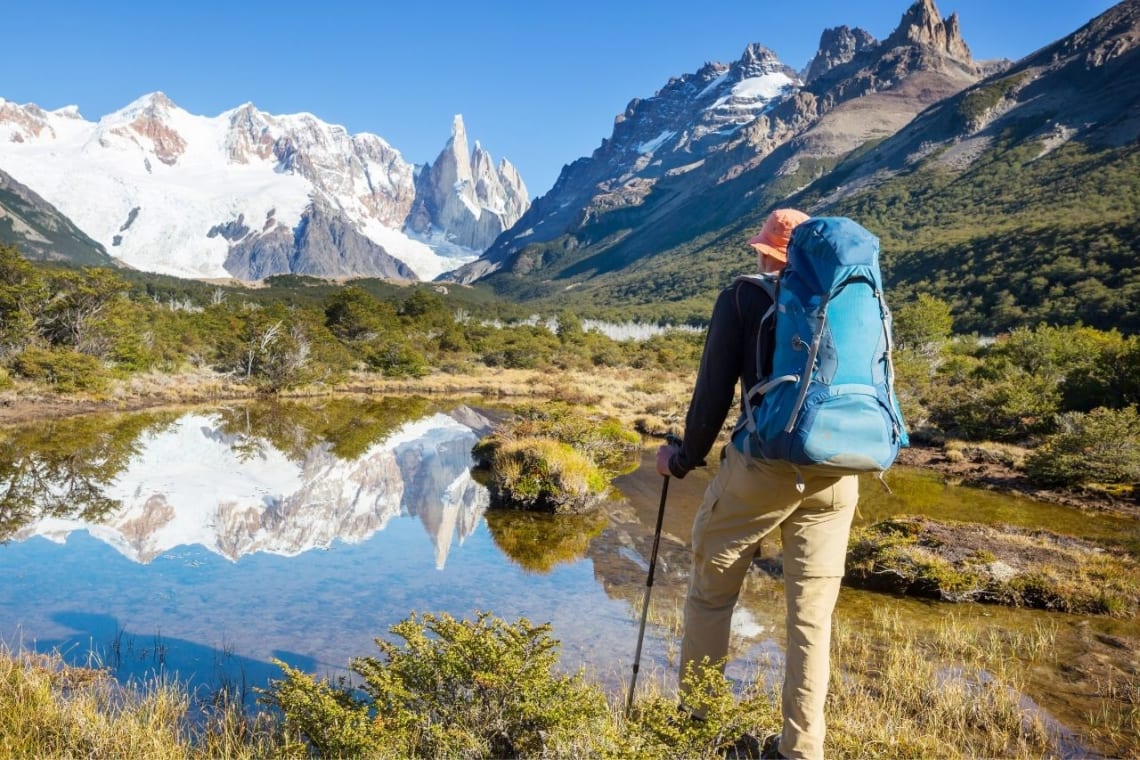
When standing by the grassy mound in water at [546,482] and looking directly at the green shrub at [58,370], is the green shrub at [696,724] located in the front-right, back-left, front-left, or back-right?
back-left

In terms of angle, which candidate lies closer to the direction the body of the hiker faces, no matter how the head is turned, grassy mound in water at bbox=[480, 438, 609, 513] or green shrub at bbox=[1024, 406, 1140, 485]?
the grassy mound in water

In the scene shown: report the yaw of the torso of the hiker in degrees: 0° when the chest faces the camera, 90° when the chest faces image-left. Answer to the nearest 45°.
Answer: approximately 135°

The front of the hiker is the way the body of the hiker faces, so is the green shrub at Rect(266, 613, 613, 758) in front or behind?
in front

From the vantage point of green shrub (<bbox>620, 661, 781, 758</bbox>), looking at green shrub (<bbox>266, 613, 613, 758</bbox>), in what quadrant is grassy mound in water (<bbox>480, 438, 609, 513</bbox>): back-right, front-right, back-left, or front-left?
front-right

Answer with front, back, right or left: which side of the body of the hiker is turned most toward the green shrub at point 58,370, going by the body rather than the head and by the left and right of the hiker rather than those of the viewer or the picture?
front

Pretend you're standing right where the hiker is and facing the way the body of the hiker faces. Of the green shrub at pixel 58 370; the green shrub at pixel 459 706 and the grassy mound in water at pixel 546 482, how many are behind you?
0
